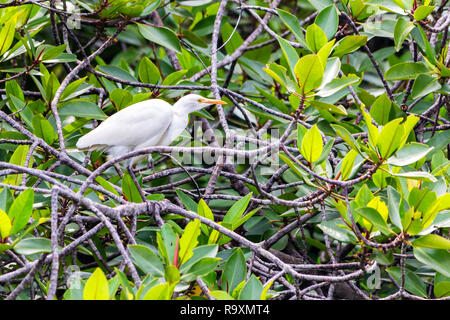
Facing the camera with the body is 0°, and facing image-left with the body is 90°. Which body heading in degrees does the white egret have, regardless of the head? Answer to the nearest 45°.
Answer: approximately 270°

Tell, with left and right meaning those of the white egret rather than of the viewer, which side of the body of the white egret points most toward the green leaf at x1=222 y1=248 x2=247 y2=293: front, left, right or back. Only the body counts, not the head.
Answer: right

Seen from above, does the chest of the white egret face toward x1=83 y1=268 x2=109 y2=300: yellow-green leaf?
no

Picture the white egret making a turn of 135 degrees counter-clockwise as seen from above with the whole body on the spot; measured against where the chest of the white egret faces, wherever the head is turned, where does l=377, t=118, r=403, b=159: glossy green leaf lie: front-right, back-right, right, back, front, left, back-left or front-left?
back

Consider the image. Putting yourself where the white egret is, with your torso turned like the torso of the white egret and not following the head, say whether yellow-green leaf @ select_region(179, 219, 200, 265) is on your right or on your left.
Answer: on your right

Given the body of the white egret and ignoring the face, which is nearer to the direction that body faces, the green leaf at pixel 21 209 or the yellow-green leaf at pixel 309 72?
the yellow-green leaf

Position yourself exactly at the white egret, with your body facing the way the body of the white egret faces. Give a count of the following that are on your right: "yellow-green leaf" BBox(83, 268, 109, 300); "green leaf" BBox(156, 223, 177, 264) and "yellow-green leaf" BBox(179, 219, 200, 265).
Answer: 3

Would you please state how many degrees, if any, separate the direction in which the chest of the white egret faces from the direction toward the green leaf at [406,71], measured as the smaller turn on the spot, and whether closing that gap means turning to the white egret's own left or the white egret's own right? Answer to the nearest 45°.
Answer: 0° — it already faces it

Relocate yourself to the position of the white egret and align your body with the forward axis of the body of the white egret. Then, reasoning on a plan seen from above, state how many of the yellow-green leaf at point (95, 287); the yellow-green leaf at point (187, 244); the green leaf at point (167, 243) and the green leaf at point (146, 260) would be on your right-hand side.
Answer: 4

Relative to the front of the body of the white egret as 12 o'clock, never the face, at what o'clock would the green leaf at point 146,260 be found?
The green leaf is roughly at 3 o'clock from the white egret.

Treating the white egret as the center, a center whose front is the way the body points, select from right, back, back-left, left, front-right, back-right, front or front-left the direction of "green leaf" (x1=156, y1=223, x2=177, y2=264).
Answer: right

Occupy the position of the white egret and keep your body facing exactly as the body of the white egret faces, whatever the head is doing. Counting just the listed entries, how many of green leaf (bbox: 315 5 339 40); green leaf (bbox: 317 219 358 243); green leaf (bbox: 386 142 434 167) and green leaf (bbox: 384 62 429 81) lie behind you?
0

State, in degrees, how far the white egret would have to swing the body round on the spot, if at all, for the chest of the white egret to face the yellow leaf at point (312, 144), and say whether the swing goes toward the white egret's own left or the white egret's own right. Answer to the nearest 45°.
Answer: approximately 45° to the white egret's own right

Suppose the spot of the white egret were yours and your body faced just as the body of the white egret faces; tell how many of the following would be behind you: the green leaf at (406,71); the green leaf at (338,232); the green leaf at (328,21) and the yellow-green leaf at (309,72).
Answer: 0
